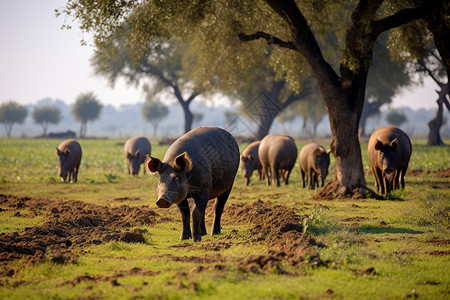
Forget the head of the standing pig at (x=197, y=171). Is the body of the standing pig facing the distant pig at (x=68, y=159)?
no

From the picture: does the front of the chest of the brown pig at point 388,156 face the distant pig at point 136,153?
no

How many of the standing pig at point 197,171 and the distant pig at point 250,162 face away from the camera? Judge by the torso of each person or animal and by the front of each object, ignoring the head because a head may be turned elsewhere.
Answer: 0

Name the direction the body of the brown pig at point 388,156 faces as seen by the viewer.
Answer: toward the camera

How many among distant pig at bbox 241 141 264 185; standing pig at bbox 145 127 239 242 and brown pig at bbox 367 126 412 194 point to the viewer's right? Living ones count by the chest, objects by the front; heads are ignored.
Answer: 0

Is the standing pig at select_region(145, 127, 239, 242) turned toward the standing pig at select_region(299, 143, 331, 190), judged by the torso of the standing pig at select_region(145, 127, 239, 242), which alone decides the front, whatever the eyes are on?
no

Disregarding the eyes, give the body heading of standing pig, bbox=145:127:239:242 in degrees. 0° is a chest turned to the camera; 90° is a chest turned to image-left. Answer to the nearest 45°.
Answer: approximately 45°

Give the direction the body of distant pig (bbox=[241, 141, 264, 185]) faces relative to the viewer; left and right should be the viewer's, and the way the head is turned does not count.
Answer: facing the viewer and to the left of the viewer

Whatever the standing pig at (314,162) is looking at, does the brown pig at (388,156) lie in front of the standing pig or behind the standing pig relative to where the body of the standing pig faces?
in front

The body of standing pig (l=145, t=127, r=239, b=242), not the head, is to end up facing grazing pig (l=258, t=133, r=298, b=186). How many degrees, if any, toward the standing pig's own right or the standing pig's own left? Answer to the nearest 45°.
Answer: approximately 135° to the standing pig's own right
